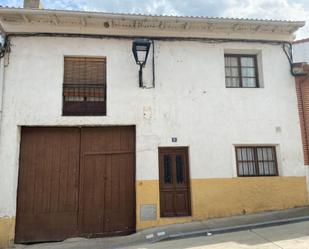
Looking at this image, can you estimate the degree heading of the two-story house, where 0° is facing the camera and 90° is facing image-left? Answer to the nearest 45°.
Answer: approximately 0°
